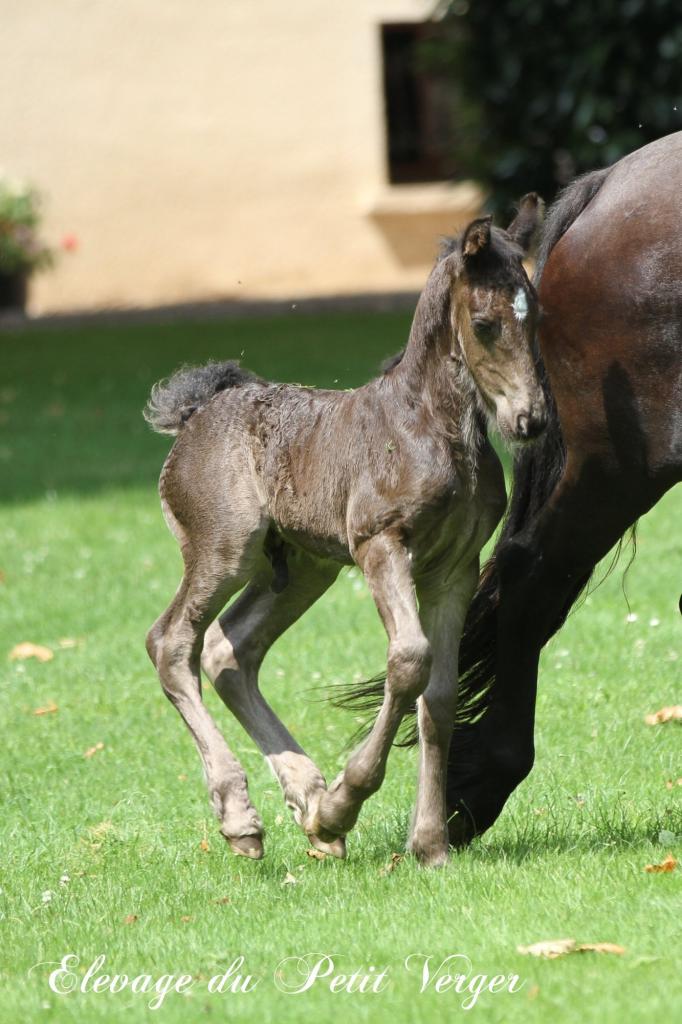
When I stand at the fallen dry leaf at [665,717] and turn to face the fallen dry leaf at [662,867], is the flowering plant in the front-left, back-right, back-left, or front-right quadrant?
back-right

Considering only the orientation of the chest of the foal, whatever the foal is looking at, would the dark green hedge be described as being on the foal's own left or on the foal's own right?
on the foal's own left

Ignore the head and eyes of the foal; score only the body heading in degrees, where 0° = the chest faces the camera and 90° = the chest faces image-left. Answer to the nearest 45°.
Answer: approximately 315°

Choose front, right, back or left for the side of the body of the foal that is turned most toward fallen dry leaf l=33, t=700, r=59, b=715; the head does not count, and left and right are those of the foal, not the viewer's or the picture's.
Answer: back
